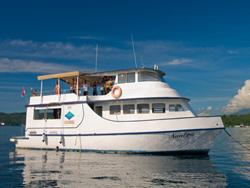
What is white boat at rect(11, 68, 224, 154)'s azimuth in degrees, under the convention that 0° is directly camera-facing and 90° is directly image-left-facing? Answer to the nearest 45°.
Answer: approximately 270°
